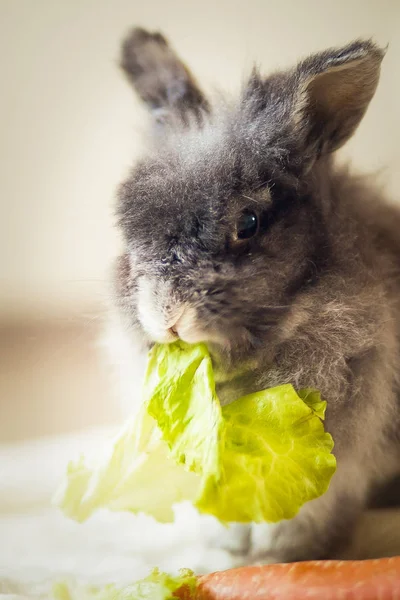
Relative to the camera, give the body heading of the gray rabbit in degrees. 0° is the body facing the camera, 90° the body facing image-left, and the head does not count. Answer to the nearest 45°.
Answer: approximately 45°
